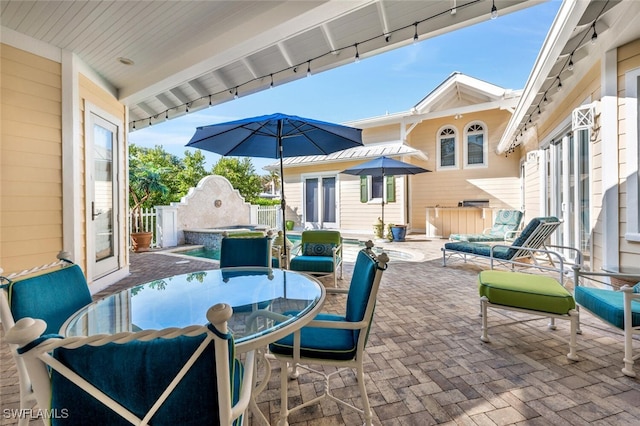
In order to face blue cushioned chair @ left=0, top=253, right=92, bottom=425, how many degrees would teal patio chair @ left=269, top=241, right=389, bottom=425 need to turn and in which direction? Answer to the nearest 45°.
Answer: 0° — it already faces it

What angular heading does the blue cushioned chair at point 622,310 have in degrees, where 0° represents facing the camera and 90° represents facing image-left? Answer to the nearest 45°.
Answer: approximately 45°

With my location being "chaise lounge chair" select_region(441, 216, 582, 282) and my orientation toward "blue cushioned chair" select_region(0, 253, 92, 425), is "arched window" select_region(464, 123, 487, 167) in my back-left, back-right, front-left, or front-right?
back-right

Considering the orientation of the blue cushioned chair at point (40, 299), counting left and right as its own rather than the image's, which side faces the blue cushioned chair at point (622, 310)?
front

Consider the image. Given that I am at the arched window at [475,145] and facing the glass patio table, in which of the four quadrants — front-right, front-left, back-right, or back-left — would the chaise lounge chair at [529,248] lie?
front-left

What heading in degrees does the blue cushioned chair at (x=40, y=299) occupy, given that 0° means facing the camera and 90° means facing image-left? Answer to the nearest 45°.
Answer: approximately 315°

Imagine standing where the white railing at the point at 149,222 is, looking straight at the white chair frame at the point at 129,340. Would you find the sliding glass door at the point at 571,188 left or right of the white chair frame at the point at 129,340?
left

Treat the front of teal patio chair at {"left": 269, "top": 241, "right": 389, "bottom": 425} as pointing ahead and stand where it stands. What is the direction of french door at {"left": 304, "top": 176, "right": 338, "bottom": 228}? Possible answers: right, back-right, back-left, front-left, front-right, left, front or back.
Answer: right

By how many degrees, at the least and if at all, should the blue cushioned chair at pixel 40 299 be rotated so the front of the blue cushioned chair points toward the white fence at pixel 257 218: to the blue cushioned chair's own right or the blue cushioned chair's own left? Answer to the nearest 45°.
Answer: approximately 90° to the blue cushioned chair's own left

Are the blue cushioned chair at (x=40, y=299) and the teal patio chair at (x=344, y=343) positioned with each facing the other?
yes

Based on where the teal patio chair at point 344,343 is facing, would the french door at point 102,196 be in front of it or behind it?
in front

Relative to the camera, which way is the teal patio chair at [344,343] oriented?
to the viewer's left

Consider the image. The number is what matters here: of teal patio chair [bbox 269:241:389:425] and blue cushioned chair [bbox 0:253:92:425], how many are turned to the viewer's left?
1

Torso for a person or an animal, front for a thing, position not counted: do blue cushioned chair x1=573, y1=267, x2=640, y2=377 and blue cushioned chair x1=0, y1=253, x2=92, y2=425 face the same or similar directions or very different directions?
very different directions

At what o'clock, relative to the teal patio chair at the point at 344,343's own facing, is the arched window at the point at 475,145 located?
The arched window is roughly at 4 o'clock from the teal patio chair.

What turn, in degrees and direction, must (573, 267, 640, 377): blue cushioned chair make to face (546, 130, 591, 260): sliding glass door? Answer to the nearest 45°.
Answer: approximately 135° to its right
